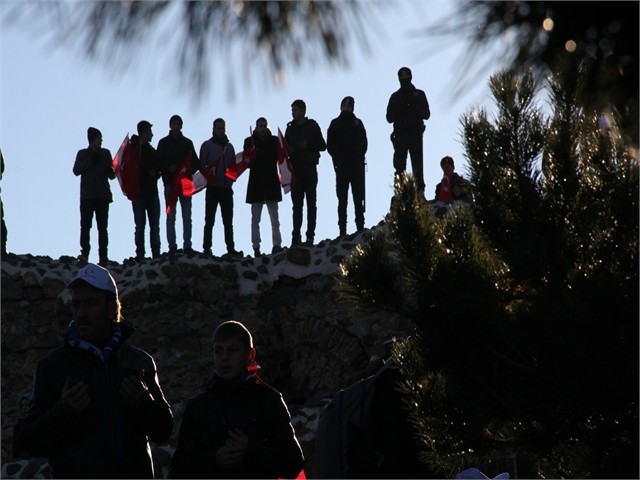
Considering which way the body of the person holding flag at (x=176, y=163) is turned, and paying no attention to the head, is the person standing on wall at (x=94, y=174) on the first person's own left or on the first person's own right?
on the first person's own right

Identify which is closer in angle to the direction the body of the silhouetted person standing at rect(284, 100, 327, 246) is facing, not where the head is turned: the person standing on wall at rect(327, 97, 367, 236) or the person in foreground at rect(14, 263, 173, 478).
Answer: the person in foreground

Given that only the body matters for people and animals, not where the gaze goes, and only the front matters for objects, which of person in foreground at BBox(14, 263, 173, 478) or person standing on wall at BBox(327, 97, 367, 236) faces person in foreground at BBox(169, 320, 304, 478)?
the person standing on wall

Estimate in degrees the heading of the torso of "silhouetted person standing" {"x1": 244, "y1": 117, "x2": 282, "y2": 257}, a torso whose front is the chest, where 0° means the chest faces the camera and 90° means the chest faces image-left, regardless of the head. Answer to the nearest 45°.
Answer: approximately 0°

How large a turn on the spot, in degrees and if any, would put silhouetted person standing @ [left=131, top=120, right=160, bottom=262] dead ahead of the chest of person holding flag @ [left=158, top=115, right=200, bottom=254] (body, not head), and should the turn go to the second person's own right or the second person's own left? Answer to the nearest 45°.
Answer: approximately 135° to the second person's own right

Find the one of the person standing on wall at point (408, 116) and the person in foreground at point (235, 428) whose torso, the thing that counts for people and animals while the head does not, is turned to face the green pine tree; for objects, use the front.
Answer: the person standing on wall

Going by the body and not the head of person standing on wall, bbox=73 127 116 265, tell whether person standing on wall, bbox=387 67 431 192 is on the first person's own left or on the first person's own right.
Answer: on the first person's own left

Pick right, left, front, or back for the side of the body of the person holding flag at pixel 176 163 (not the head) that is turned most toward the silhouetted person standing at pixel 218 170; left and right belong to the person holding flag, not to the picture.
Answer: left

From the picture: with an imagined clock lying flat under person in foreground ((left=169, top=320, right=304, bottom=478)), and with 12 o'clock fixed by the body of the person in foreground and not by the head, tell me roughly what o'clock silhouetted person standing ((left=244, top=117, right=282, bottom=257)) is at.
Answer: The silhouetted person standing is roughly at 6 o'clock from the person in foreground.
